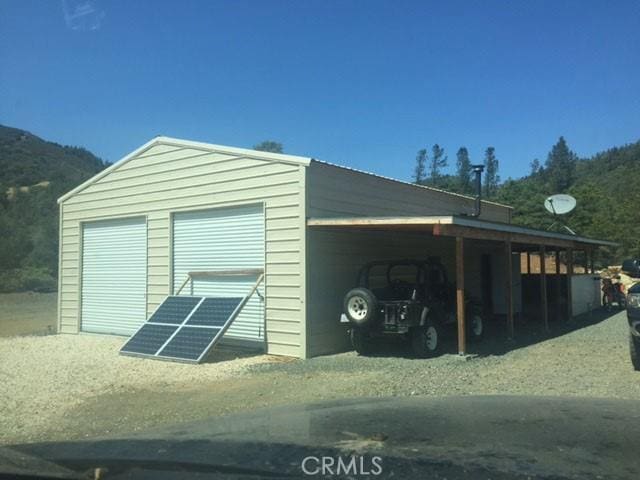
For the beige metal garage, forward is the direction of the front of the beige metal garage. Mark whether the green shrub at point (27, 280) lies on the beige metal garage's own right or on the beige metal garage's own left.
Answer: on the beige metal garage's own right

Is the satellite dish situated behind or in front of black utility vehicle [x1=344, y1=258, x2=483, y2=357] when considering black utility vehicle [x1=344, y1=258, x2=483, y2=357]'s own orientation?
in front

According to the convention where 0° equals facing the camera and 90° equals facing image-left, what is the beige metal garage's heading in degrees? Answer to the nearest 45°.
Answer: approximately 45°

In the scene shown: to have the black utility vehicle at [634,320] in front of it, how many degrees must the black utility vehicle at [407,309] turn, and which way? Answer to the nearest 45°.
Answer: approximately 90° to its right

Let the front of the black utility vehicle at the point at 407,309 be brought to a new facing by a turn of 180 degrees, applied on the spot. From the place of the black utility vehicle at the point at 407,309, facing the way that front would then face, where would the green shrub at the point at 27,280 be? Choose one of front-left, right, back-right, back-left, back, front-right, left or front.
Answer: right

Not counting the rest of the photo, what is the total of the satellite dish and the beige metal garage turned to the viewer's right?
0

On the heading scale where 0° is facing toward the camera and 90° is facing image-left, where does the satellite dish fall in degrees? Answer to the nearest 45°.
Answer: approximately 45°

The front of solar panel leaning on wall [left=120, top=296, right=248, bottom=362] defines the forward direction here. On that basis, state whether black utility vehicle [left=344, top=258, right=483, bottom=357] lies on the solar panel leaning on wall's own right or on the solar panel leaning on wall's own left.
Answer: on the solar panel leaning on wall's own left

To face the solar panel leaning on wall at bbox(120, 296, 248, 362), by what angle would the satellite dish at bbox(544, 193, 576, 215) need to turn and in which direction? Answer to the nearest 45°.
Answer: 0° — it already faces it

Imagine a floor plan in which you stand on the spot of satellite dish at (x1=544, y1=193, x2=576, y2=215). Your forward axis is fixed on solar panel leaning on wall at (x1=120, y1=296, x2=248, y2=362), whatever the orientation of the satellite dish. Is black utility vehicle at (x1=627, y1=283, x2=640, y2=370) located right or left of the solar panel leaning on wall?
left

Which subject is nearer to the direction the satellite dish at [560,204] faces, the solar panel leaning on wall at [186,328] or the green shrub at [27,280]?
the solar panel leaning on wall

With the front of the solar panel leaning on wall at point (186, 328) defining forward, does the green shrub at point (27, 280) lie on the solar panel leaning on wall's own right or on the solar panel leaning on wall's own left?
on the solar panel leaning on wall's own right
